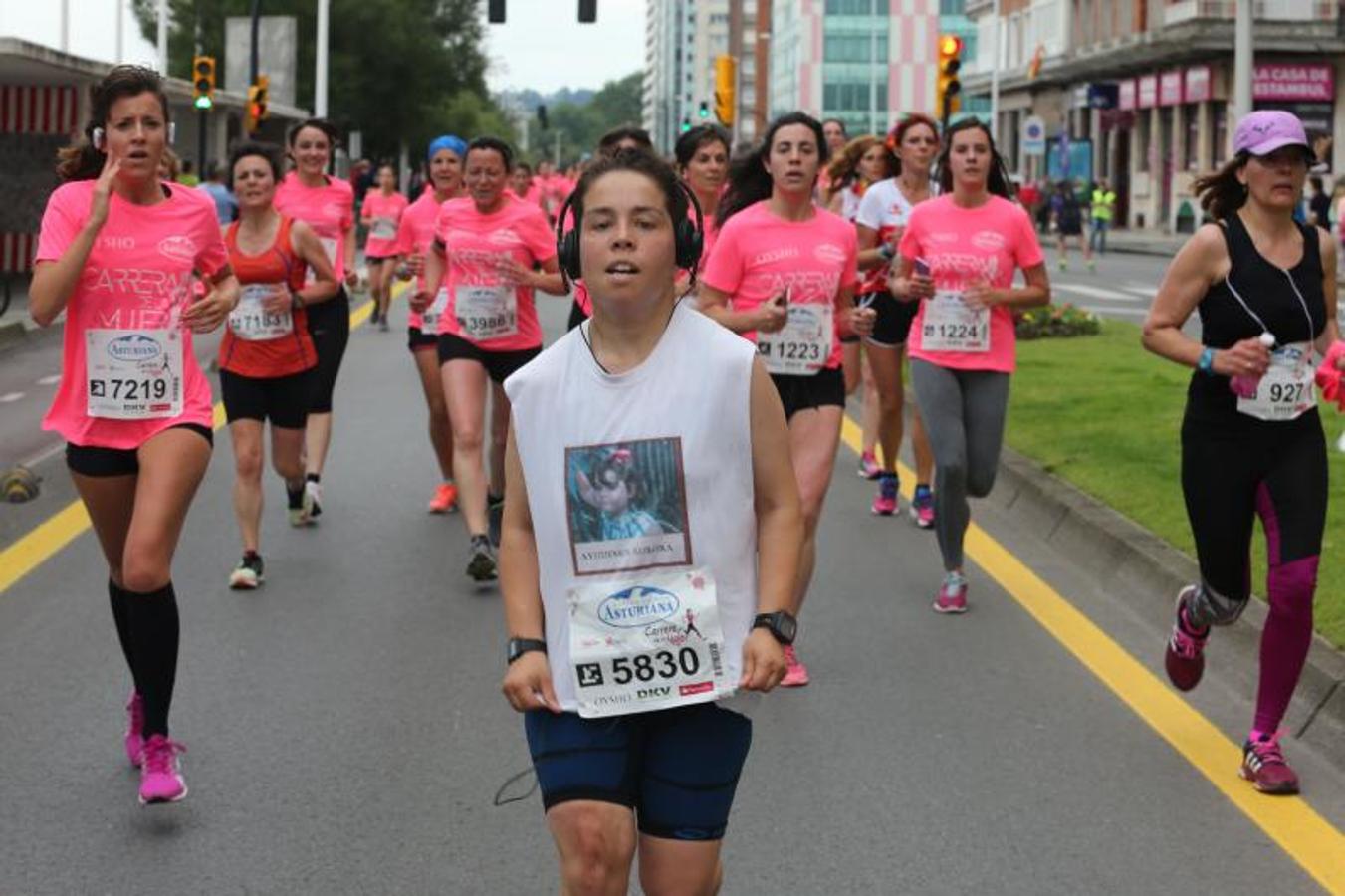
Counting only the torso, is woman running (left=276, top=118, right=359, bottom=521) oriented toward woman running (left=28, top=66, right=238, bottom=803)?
yes

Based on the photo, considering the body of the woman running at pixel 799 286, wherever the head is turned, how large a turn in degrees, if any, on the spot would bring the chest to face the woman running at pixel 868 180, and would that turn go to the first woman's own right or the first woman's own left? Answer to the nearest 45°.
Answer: approximately 180°

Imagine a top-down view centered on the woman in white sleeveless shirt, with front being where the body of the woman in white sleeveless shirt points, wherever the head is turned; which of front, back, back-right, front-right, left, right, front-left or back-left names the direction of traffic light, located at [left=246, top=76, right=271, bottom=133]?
back

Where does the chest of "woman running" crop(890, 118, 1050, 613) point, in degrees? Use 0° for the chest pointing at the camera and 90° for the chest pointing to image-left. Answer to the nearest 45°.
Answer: approximately 0°

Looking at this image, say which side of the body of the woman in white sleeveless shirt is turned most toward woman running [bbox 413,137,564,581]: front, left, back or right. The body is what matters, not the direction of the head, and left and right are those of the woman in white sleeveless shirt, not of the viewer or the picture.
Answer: back

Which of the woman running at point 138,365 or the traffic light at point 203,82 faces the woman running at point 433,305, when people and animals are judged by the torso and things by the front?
the traffic light

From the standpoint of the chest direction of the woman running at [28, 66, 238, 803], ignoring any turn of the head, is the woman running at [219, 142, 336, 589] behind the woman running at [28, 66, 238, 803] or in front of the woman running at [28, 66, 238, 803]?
behind

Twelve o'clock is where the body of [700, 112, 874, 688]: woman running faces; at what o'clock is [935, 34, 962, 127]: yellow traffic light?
The yellow traffic light is roughly at 6 o'clock from the woman running.
